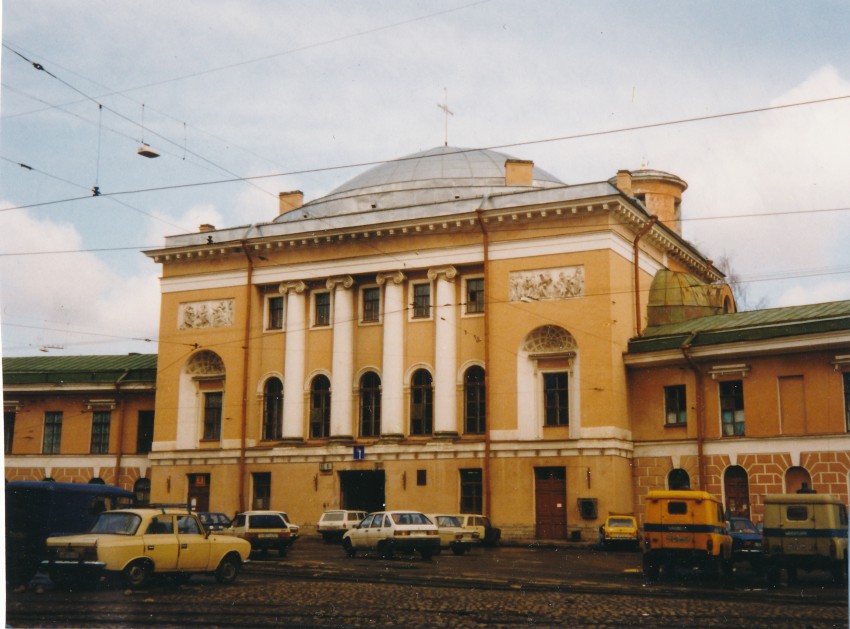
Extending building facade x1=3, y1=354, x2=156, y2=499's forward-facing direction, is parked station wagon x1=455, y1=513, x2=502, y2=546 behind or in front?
in front

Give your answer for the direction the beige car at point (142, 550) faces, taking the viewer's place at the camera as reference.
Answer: facing away from the viewer and to the right of the viewer

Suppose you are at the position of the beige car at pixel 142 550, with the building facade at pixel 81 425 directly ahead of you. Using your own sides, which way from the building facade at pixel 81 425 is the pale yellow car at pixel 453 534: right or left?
right

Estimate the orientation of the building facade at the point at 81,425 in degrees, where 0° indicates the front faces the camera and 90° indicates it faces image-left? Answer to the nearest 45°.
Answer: approximately 0°

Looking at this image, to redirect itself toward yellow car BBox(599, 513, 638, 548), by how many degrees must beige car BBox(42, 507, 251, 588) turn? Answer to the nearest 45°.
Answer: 0° — it already faces it
